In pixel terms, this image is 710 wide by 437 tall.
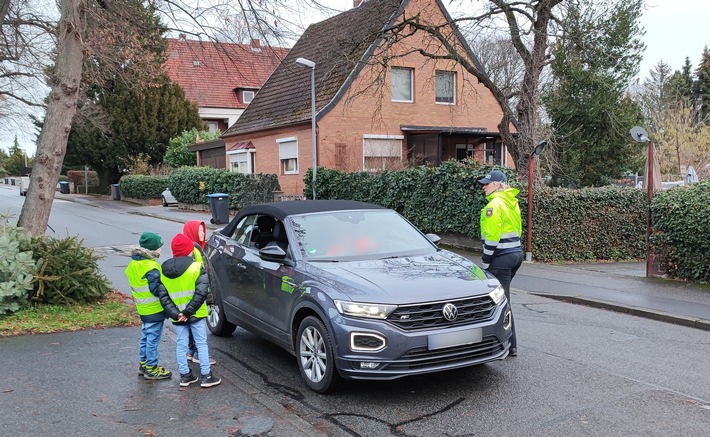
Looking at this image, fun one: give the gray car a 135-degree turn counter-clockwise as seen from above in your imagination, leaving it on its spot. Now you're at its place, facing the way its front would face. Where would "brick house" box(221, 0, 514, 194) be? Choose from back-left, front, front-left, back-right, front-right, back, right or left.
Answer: front

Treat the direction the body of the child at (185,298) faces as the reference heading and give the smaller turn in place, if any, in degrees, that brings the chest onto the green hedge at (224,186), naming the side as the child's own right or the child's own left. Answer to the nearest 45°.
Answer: approximately 45° to the child's own left

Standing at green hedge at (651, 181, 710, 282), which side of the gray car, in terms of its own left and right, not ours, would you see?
left

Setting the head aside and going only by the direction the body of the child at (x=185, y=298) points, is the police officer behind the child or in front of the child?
in front

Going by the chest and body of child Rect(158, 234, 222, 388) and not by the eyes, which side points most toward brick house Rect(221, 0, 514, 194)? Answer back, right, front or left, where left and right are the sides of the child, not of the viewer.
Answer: front

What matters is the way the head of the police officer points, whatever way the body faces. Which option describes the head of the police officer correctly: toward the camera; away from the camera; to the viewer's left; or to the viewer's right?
to the viewer's left

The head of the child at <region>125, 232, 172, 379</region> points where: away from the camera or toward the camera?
away from the camera

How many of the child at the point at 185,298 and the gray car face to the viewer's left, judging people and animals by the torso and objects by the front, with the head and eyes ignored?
0

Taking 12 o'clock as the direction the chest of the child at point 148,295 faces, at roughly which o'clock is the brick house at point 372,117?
The brick house is roughly at 10 o'clock from the child.

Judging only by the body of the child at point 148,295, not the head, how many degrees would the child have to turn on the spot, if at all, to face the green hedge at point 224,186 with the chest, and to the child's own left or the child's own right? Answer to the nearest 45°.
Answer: approximately 90° to the child's own left

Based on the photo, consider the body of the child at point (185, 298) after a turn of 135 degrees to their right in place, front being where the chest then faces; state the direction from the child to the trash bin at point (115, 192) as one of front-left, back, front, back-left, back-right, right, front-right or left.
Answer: back

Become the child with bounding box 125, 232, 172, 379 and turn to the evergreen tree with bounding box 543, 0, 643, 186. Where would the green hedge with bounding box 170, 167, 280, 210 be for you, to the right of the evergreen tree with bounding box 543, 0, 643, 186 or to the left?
left

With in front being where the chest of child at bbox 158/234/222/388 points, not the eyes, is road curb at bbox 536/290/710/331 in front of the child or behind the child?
in front

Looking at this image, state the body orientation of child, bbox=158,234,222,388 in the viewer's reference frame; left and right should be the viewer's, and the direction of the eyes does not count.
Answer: facing away from the viewer and to the right of the viewer
